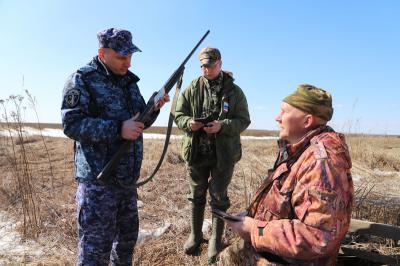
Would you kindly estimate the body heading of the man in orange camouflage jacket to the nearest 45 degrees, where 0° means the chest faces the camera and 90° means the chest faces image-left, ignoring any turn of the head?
approximately 90°

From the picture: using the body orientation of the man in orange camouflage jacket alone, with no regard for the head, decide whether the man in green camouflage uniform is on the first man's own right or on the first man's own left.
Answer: on the first man's own right
